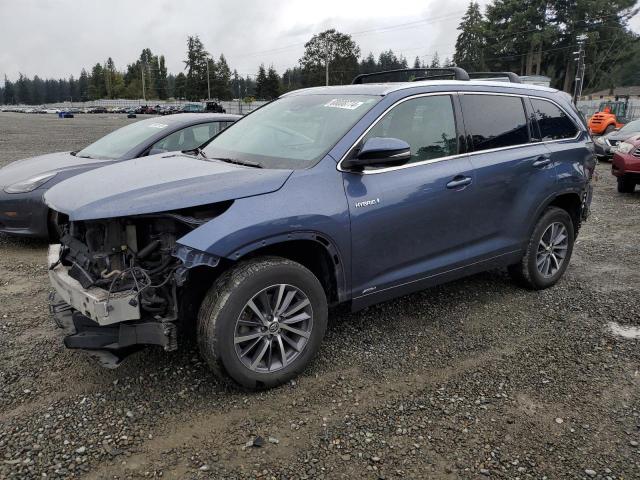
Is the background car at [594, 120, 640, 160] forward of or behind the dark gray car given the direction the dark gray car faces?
behind

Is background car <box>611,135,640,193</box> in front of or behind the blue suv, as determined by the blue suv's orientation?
behind

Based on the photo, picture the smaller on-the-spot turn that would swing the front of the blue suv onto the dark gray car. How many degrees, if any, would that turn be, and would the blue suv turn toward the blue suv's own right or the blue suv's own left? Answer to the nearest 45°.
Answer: approximately 90° to the blue suv's own right

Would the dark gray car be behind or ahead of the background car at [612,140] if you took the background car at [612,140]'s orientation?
ahead

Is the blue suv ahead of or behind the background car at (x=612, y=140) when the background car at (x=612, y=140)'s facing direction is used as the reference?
ahead

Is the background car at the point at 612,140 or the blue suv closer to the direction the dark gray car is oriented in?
the blue suv

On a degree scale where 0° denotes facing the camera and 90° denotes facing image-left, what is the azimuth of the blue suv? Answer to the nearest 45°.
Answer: approximately 45°
